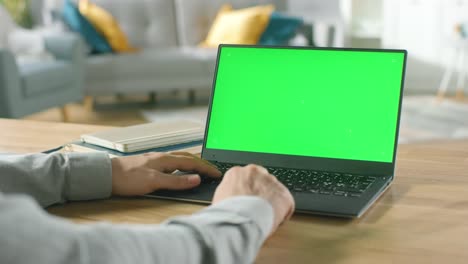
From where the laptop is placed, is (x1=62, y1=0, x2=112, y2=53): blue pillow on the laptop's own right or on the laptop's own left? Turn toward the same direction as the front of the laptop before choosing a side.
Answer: on the laptop's own right

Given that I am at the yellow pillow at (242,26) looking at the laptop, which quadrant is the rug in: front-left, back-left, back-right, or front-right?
front-left

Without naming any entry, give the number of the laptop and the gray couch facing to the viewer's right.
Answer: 0

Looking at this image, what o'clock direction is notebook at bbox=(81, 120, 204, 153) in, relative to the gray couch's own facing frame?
The notebook is roughly at 12 o'clock from the gray couch.

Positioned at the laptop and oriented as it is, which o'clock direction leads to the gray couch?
The gray couch is roughly at 4 o'clock from the laptop.

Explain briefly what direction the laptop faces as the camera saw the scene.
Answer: facing the viewer and to the left of the viewer

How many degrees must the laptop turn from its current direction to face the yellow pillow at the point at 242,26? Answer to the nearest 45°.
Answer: approximately 135° to its right

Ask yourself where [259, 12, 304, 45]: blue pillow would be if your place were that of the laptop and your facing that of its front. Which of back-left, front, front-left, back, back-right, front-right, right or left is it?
back-right

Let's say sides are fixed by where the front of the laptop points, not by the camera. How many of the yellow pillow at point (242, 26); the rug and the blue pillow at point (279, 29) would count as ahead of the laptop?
0

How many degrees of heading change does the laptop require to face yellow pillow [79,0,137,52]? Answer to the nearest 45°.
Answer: approximately 135° to its right

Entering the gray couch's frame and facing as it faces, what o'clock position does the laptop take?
The laptop is roughly at 12 o'clock from the gray couch.

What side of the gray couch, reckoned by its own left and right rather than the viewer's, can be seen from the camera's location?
front
